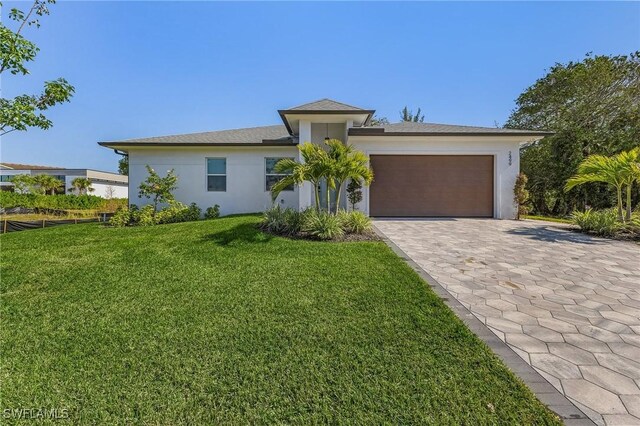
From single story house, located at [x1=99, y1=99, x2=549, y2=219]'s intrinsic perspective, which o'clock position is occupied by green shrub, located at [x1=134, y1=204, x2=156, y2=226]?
The green shrub is roughly at 3 o'clock from the single story house.

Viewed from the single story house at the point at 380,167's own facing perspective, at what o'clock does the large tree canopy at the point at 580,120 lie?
The large tree canopy is roughly at 8 o'clock from the single story house.

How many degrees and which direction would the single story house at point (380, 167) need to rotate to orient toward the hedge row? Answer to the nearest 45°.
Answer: approximately 135° to its right

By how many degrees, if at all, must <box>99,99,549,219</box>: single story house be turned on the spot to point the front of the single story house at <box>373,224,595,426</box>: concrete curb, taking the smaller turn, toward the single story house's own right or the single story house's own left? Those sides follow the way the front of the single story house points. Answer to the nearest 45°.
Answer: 0° — it already faces it

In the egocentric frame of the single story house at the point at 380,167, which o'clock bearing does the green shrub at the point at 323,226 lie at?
The green shrub is roughly at 1 o'clock from the single story house.

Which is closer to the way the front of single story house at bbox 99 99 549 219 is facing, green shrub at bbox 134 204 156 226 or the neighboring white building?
the green shrub

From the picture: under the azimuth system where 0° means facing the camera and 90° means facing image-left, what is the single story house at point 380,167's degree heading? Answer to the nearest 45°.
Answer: approximately 0°

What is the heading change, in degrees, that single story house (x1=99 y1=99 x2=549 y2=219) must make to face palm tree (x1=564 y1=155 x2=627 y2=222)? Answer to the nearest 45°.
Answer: approximately 45° to its left

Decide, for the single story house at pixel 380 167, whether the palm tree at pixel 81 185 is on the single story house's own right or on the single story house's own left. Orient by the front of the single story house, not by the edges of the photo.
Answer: on the single story house's own right

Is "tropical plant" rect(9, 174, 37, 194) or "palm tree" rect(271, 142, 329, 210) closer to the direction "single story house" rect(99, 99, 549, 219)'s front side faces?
the palm tree
